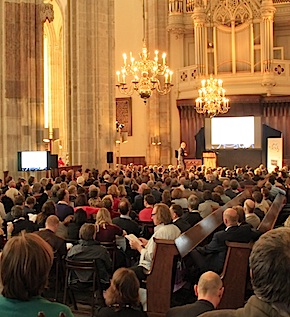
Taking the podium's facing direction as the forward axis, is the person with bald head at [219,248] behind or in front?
in front

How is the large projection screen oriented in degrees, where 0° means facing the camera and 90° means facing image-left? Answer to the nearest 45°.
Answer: approximately 0°

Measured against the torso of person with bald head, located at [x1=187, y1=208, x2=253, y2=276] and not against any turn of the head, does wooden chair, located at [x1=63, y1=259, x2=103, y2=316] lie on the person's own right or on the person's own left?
on the person's own left

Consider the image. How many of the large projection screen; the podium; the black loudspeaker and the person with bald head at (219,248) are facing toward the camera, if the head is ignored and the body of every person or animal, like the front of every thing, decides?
3

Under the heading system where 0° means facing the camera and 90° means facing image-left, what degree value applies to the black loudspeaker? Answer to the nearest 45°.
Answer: approximately 0°

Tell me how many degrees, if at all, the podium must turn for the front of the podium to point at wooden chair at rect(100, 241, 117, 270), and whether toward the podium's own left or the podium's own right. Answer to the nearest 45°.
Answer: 0° — it already faces it

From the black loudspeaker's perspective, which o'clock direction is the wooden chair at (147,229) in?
The wooden chair is roughly at 12 o'clock from the black loudspeaker.

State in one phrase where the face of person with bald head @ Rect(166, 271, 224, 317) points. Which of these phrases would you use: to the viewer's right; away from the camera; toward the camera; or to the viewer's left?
away from the camera

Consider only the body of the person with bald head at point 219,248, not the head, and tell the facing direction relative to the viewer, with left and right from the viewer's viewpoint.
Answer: facing away from the viewer and to the left of the viewer

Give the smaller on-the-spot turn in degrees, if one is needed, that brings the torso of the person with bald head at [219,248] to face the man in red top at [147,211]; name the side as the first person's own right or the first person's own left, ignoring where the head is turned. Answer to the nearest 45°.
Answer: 0° — they already face them

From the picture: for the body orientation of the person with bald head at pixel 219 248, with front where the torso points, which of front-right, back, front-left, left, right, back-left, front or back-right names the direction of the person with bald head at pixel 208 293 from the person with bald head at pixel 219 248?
back-left

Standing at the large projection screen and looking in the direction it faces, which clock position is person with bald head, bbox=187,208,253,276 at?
The person with bald head is roughly at 12 o'clock from the large projection screen.

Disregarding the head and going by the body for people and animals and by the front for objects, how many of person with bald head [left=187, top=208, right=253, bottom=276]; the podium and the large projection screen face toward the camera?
2

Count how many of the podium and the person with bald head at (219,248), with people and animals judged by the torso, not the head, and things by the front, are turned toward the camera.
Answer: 1

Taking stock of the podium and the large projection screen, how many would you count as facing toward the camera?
2
